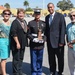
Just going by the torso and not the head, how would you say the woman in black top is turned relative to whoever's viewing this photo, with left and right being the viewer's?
facing the viewer and to the right of the viewer

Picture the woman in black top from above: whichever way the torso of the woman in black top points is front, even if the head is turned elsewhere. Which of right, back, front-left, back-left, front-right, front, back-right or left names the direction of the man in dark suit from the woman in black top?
front-left
